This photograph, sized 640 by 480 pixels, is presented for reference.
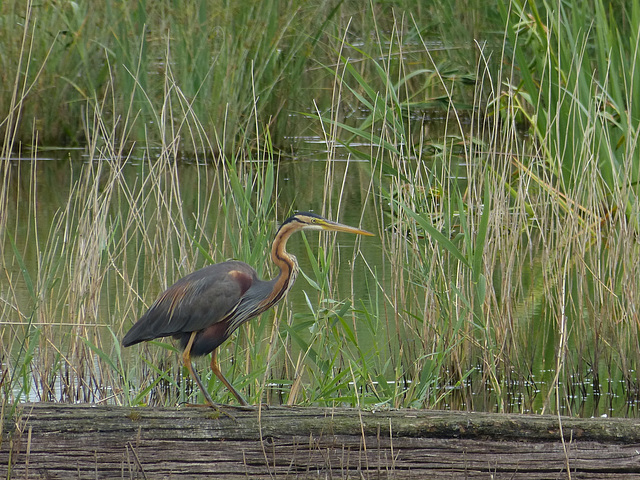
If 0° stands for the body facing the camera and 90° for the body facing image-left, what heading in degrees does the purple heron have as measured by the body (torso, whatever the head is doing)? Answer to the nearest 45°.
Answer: approximately 270°
